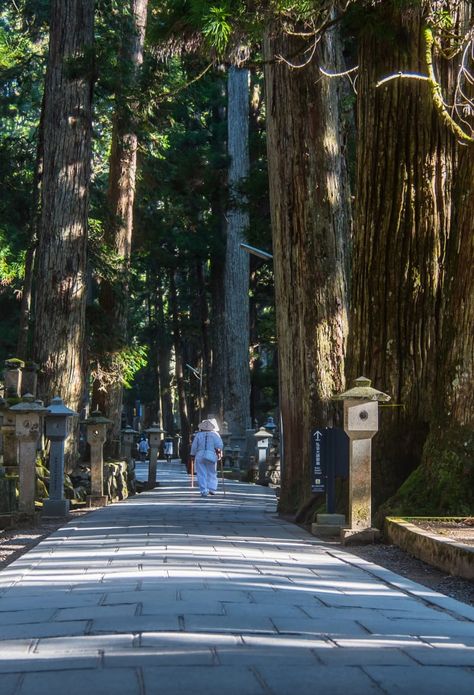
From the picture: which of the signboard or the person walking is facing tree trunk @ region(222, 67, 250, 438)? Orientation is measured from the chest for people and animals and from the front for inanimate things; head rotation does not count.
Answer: the person walking

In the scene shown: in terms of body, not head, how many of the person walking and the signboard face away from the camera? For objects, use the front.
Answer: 1

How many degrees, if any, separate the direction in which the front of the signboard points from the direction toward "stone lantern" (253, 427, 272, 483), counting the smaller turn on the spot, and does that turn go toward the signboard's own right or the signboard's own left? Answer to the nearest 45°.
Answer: approximately 180°

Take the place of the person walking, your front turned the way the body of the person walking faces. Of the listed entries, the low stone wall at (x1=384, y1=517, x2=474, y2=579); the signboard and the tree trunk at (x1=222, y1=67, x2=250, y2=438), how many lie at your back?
2

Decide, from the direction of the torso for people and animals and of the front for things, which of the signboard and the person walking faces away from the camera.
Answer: the person walking

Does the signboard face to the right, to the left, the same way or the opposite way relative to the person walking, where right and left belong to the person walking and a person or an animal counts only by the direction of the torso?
the opposite way

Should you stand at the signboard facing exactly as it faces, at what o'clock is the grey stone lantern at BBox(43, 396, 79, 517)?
The grey stone lantern is roughly at 4 o'clock from the signboard.

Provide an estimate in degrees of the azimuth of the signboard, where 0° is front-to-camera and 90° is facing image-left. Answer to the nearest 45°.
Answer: approximately 0°

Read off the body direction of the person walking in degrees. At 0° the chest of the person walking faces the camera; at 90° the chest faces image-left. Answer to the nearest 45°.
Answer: approximately 180°

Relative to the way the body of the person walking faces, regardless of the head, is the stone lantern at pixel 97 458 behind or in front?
behind

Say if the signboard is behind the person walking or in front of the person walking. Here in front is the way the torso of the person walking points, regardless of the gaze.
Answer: behind

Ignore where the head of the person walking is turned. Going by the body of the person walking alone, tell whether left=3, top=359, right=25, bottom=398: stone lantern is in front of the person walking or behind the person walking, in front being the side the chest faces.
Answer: behind
